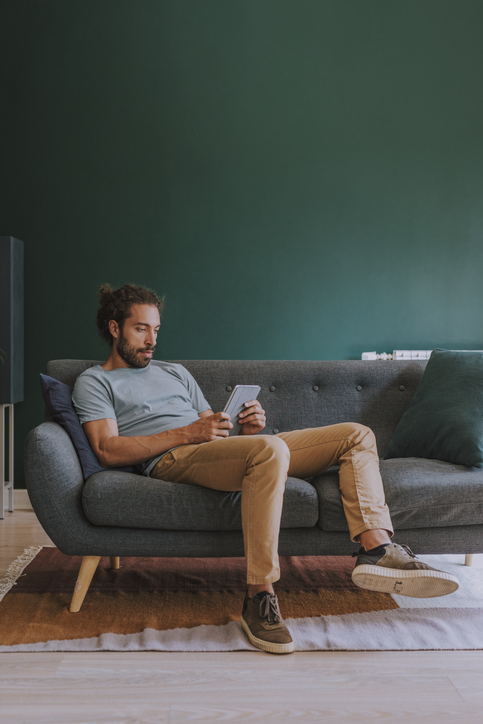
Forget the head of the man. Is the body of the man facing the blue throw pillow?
no

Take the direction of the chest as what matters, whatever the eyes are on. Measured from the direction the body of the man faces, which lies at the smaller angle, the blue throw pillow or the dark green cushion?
the dark green cushion

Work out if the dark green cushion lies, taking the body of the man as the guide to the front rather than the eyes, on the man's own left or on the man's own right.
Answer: on the man's own left

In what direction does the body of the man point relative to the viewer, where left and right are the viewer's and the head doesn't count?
facing the viewer and to the right of the viewer

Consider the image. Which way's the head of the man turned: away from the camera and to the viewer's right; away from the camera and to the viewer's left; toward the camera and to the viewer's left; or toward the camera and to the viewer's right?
toward the camera and to the viewer's right

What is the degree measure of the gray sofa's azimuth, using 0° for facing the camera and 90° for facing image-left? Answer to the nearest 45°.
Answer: approximately 0°
